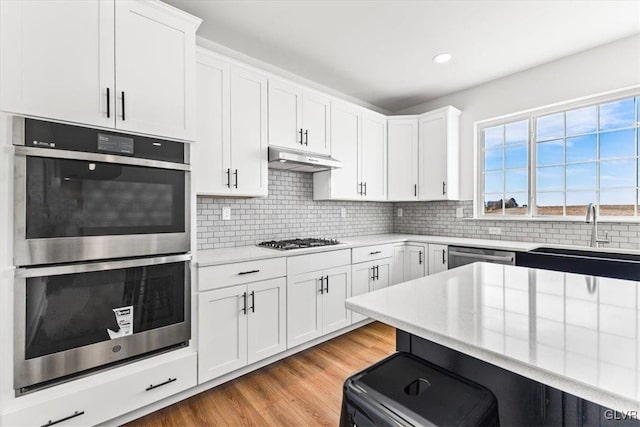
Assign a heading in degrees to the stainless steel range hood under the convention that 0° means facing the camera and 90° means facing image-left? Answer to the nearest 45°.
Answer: approximately 315°

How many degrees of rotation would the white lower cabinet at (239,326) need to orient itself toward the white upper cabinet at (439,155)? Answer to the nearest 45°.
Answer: approximately 45° to its left

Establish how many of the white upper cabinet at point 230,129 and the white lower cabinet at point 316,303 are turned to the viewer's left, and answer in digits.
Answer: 0

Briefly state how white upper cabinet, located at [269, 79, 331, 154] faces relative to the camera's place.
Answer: facing the viewer and to the right of the viewer

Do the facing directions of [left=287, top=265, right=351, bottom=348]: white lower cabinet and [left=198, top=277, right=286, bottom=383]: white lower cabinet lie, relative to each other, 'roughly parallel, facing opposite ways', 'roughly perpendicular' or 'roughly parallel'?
roughly parallel

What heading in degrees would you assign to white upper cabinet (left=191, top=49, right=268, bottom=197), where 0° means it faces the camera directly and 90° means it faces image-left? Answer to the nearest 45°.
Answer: approximately 315°

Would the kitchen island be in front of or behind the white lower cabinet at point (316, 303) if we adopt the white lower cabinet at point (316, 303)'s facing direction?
in front

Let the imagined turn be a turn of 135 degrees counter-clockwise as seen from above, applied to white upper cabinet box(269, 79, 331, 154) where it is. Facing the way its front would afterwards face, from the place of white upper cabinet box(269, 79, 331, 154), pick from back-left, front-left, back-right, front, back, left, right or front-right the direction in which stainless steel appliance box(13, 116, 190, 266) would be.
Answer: back-left

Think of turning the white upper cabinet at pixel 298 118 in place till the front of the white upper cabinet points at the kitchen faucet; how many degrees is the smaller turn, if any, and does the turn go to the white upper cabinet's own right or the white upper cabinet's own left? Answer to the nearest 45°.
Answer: approximately 45° to the white upper cabinet's own left

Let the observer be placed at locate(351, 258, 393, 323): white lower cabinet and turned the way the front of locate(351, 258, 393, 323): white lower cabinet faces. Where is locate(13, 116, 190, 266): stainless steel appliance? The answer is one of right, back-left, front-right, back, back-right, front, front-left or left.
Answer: right

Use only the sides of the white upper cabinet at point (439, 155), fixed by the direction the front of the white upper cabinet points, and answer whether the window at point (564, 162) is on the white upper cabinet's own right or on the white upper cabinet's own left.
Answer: on the white upper cabinet's own left
